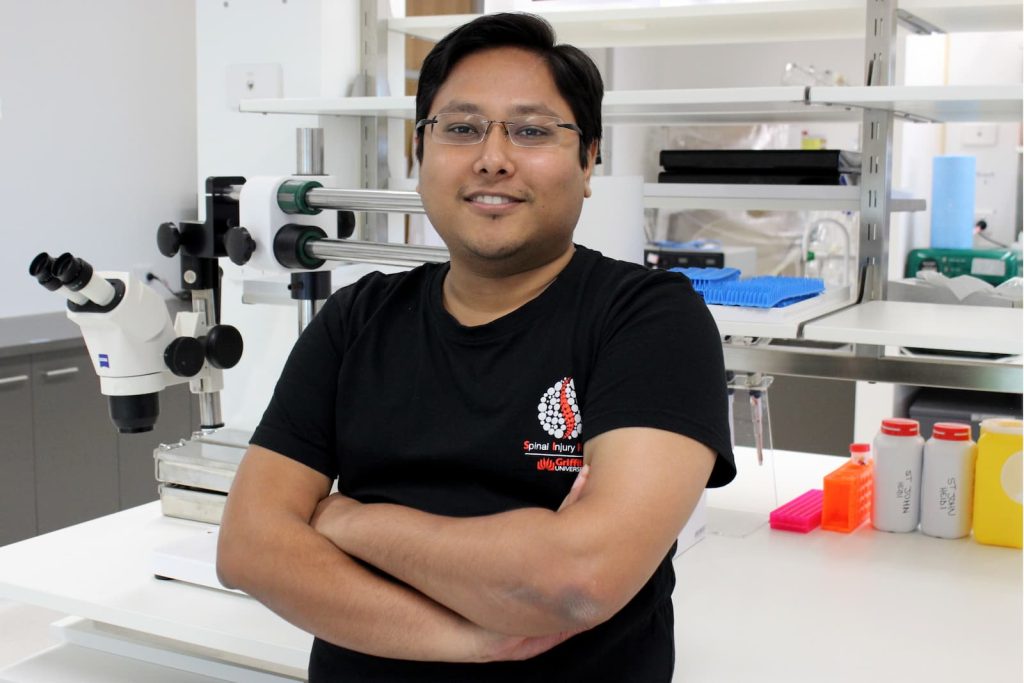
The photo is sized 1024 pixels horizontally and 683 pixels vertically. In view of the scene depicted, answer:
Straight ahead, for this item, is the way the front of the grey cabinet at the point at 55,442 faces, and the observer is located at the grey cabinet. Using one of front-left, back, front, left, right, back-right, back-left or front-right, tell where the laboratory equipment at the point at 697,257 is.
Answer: front-left

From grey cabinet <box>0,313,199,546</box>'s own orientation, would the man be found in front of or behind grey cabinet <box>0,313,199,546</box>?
in front

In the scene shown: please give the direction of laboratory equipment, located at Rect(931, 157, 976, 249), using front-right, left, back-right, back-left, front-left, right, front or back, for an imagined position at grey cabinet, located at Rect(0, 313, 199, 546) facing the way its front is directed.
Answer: front-left

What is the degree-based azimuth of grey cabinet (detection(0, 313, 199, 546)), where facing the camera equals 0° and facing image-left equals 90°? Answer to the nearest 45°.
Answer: approximately 315°

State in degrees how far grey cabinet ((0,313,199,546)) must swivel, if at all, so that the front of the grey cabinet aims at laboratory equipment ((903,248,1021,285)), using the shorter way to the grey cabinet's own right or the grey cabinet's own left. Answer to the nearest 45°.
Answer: approximately 45° to the grey cabinet's own left

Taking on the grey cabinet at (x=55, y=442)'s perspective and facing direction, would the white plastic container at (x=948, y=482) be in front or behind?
in front

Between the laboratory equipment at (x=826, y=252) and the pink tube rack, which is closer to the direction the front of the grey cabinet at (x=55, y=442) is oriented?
the pink tube rack
